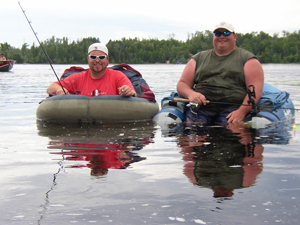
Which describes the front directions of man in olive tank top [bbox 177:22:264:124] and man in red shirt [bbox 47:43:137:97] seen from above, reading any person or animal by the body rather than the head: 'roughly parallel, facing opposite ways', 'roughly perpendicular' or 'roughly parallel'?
roughly parallel

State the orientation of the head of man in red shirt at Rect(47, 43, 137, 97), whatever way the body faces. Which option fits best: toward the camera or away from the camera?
toward the camera

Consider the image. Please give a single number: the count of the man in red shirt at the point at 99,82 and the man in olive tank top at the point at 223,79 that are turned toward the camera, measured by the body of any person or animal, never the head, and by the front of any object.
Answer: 2

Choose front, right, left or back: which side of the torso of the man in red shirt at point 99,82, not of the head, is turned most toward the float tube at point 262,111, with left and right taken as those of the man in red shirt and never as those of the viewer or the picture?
left

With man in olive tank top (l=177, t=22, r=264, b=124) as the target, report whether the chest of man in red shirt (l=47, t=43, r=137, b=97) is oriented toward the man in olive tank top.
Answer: no

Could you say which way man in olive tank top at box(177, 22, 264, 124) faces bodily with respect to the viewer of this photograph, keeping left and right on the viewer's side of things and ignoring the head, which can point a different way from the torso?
facing the viewer

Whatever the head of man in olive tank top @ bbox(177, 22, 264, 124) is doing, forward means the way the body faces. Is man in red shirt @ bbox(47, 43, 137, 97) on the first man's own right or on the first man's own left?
on the first man's own right

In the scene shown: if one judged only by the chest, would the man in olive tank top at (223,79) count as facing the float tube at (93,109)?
no

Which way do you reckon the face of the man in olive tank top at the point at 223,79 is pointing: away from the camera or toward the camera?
toward the camera
